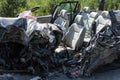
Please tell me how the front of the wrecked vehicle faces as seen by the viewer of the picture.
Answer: facing the viewer and to the left of the viewer
